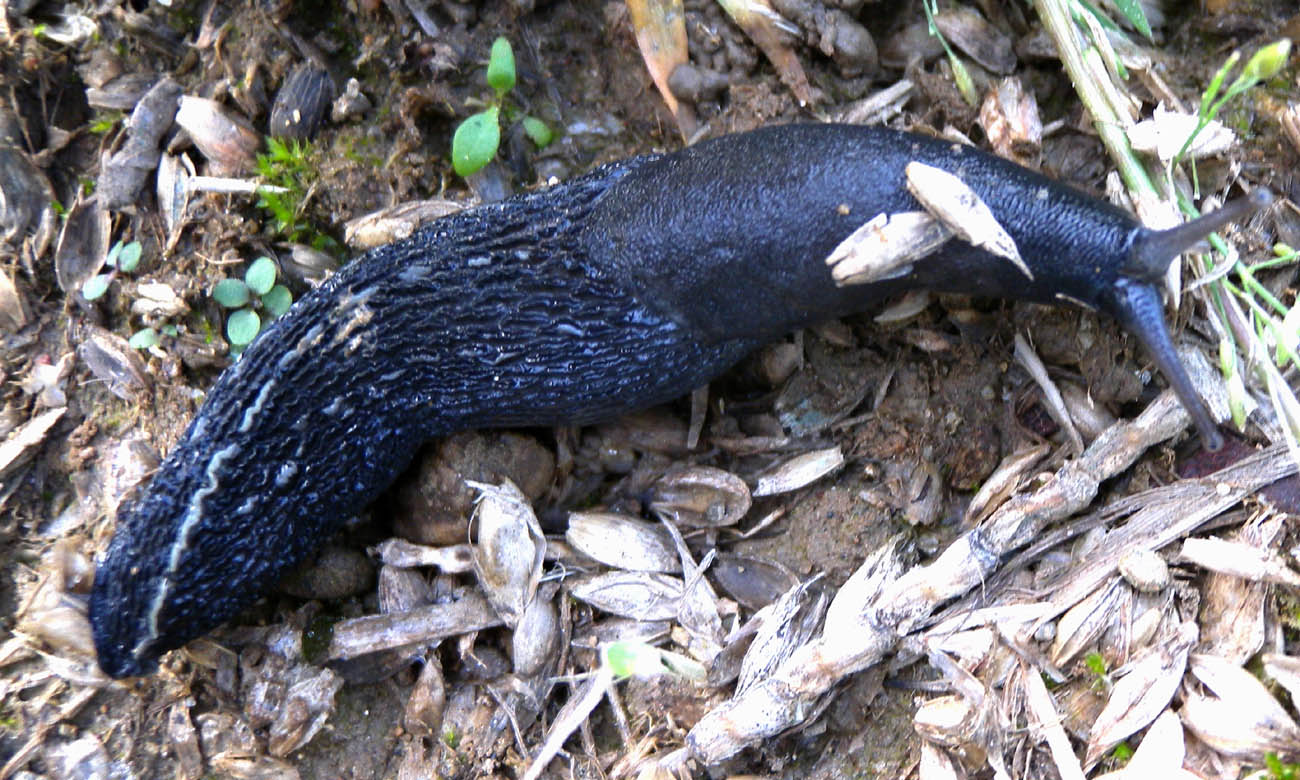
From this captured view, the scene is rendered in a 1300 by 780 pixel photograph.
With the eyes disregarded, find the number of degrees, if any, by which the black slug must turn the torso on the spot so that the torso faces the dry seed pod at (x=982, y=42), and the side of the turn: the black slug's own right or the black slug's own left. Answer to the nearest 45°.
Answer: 0° — it already faces it

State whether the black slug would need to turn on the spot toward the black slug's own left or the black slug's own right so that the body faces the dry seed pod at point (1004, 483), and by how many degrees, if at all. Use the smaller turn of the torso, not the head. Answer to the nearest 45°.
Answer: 0° — it already faces it

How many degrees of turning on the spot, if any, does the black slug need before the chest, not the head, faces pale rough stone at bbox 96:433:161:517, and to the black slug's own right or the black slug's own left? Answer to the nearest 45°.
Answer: approximately 180°

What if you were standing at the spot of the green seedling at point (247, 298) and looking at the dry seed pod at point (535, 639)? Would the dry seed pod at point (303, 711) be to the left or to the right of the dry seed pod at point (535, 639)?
right

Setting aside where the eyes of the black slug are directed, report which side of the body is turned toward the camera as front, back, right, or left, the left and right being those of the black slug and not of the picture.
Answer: right

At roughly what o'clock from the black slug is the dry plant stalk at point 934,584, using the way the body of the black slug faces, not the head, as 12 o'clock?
The dry plant stalk is roughly at 1 o'clock from the black slug.

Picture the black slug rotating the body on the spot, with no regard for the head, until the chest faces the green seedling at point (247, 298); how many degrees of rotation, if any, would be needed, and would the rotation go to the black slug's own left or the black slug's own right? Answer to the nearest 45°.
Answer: approximately 135° to the black slug's own left

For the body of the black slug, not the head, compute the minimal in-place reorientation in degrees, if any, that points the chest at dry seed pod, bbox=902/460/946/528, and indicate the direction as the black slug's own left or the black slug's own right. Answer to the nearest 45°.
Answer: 0° — it already faces it

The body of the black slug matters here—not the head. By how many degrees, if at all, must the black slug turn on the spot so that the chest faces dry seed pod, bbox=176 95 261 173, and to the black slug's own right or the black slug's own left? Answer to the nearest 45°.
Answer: approximately 135° to the black slug's own left

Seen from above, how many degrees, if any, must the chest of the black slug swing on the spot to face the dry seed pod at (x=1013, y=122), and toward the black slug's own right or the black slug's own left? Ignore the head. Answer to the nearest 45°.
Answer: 0° — it already faces it

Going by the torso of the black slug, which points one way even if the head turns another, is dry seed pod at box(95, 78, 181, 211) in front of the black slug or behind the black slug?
behind

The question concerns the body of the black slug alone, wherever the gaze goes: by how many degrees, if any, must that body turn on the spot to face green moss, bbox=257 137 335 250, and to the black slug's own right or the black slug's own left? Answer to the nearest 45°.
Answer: approximately 135° to the black slug's own left
